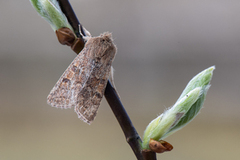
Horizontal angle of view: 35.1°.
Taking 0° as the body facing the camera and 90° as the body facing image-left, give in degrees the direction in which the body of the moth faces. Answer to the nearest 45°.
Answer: approximately 225°
